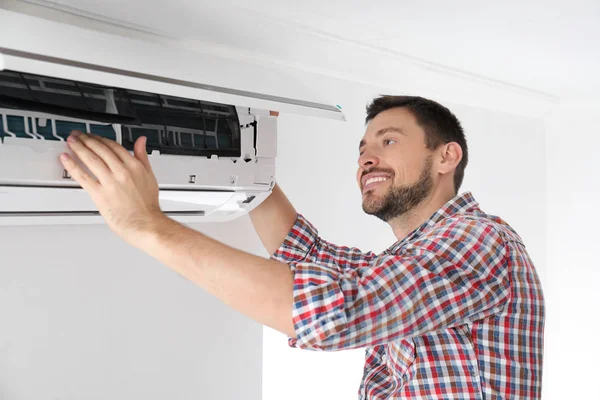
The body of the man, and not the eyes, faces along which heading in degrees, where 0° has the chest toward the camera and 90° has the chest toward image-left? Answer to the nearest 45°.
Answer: approximately 90°

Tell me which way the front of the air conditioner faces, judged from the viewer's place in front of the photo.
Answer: facing the viewer and to the right of the viewer
